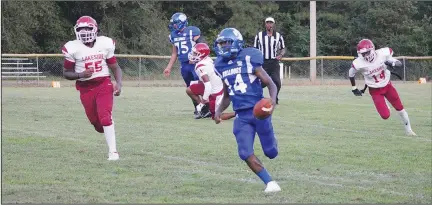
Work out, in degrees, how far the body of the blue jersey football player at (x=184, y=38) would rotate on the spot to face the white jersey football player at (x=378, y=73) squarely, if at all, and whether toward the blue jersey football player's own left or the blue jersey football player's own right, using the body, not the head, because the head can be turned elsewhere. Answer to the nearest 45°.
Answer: approximately 90° to the blue jersey football player's own left

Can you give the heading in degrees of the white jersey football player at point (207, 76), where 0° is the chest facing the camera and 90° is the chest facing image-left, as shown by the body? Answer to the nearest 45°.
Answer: approximately 90°

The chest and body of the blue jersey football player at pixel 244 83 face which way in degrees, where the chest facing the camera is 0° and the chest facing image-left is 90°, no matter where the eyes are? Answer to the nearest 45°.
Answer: approximately 45°

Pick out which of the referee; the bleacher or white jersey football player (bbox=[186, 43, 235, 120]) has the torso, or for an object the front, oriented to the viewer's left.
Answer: the white jersey football player

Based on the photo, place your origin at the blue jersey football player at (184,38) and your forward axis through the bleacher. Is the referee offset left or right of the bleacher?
right
